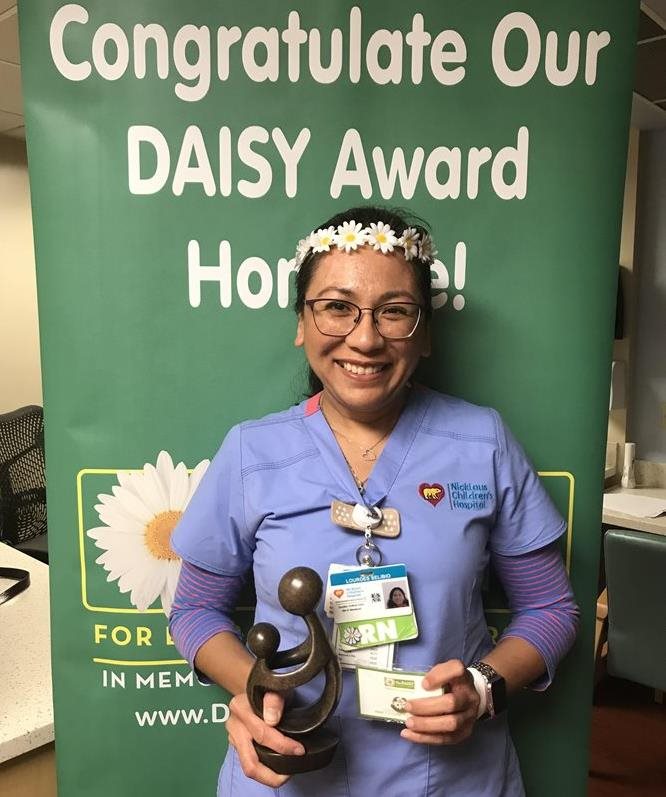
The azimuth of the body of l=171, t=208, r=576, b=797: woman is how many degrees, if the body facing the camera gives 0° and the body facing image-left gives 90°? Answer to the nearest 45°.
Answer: approximately 0°

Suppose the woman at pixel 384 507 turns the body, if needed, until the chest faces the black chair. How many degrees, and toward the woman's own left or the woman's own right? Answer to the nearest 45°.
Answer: approximately 135° to the woman's own right
